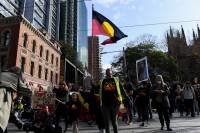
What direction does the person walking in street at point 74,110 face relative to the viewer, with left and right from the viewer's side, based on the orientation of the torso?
facing the viewer

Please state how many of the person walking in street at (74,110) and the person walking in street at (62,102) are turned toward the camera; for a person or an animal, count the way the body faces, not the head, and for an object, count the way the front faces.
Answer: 2

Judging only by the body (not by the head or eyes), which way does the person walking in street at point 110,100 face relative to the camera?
toward the camera

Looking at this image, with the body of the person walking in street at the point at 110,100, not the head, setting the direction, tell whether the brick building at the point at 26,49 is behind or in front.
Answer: behind

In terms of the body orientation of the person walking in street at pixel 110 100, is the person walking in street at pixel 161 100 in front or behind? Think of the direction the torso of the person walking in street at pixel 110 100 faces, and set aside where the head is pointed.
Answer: behind

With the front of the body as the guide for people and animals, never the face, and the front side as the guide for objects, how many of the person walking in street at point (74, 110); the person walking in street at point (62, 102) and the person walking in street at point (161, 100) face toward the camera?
3

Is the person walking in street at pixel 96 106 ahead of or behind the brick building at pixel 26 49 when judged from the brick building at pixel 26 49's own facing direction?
ahead

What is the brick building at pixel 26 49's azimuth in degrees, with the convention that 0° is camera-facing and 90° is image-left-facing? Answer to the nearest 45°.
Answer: approximately 315°

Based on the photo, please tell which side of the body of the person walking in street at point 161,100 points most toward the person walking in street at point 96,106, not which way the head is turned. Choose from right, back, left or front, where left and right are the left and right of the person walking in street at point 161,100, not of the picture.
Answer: right

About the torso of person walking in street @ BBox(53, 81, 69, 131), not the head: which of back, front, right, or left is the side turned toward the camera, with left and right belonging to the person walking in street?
front
